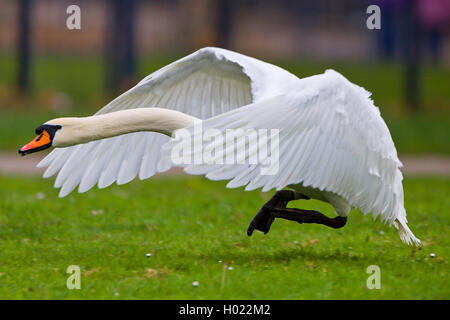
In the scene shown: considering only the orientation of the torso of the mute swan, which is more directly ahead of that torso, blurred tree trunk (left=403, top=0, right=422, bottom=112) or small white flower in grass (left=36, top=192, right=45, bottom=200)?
the small white flower in grass

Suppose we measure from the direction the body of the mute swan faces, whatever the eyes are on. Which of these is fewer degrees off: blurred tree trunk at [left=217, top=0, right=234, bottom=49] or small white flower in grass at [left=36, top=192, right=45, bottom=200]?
the small white flower in grass

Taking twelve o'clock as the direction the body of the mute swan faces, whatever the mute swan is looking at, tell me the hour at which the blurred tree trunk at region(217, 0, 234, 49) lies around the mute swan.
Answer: The blurred tree trunk is roughly at 3 o'clock from the mute swan.

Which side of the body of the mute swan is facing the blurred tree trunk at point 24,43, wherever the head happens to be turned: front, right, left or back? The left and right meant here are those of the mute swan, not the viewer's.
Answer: right

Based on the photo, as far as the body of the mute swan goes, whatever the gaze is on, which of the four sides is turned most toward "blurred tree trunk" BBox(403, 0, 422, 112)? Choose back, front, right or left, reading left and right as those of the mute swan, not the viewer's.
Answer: right

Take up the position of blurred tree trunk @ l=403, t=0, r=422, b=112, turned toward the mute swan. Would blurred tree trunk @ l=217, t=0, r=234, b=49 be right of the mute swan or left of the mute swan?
right

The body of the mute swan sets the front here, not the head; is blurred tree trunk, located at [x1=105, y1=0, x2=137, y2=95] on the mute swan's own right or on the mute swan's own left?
on the mute swan's own right

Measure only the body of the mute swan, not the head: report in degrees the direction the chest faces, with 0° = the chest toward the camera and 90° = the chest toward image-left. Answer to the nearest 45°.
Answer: approximately 90°

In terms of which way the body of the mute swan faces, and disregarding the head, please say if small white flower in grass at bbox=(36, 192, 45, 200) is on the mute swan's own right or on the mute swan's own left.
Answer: on the mute swan's own right
